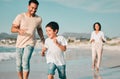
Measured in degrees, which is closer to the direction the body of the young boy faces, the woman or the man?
the man

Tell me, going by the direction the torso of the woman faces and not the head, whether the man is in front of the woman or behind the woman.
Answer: in front

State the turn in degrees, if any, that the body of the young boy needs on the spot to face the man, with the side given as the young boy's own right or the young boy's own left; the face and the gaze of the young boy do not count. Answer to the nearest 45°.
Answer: approximately 90° to the young boy's own right

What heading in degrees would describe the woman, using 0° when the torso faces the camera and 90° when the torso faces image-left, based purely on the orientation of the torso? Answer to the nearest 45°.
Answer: approximately 0°

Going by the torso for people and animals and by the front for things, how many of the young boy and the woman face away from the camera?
0

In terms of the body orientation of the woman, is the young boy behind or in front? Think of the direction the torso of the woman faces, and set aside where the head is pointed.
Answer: in front

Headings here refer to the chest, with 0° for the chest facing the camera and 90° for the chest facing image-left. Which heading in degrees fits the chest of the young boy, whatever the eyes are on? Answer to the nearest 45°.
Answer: approximately 45°
